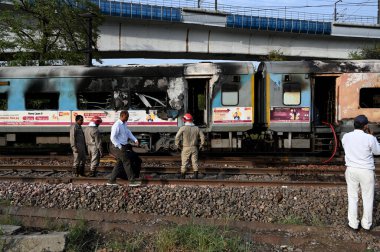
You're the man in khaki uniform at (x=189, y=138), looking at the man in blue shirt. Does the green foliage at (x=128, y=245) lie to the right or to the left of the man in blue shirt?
left

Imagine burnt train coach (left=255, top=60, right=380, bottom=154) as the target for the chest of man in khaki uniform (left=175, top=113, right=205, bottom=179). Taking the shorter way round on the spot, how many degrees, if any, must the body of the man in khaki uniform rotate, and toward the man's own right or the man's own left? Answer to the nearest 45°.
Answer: approximately 45° to the man's own right

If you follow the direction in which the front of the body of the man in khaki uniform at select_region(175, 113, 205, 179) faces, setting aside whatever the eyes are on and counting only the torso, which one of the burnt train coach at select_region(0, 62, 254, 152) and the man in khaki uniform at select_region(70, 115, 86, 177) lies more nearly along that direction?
the burnt train coach

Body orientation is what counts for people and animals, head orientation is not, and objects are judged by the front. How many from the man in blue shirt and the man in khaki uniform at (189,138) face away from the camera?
1

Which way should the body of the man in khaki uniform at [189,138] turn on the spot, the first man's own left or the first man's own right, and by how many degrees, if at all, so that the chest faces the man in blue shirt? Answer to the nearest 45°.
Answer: approximately 135° to the first man's own left

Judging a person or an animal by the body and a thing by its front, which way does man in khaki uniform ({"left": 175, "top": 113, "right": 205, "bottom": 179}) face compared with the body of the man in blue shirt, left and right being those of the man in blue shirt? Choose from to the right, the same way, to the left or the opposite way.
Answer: to the left

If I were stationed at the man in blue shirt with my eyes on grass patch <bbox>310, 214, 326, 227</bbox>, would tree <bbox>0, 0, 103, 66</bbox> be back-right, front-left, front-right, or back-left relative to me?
back-left

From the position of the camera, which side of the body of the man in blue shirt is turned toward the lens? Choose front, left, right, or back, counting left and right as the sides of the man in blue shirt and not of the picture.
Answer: right
